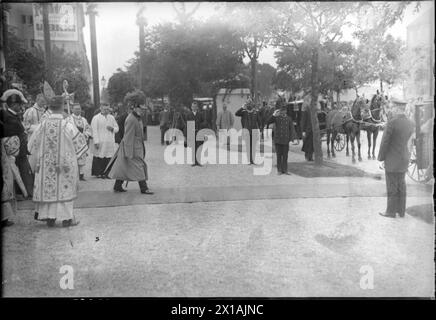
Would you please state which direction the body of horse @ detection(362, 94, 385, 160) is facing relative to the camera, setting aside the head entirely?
toward the camera

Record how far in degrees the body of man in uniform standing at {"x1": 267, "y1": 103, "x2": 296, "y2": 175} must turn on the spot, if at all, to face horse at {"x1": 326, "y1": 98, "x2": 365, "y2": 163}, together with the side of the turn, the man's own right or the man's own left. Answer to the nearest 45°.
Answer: approximately 135° to the man's own left

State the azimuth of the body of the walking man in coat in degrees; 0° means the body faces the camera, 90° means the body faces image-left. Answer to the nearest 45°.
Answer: approximately 270°

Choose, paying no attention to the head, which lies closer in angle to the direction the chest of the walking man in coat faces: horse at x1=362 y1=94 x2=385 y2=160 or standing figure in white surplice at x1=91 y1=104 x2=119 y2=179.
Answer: the horse

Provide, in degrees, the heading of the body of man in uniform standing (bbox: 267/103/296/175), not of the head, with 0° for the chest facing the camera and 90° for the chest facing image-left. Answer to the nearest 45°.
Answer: approximately 0°

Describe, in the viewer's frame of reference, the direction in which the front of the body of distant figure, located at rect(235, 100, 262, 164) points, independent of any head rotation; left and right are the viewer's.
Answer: facing the viewer
